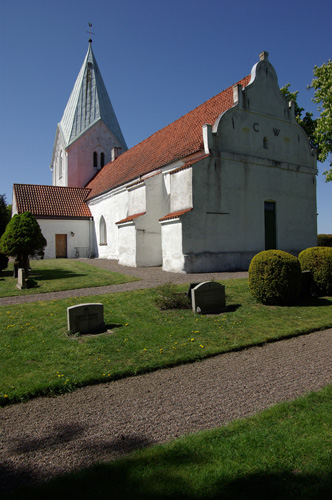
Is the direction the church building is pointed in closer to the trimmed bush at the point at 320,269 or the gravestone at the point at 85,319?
the trimmed bush

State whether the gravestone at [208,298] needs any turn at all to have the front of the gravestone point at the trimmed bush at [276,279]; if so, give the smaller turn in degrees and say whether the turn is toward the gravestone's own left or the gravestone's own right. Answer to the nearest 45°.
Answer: approximately 90° to the gravestone's own left

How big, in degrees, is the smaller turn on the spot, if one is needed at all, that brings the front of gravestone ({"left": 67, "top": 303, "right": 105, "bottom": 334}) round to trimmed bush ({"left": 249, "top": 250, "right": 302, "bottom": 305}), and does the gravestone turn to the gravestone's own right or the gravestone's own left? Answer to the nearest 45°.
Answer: approximately 90° to the gravestone's own left

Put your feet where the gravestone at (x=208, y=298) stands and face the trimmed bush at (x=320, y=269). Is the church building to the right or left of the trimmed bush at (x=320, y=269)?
left

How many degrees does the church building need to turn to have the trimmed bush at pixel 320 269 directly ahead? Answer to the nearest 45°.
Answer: approximately 45° to its right

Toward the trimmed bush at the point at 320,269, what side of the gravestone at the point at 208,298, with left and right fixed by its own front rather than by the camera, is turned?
left

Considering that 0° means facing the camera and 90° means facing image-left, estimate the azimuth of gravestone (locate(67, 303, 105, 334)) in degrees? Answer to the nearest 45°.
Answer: approximately 0°
